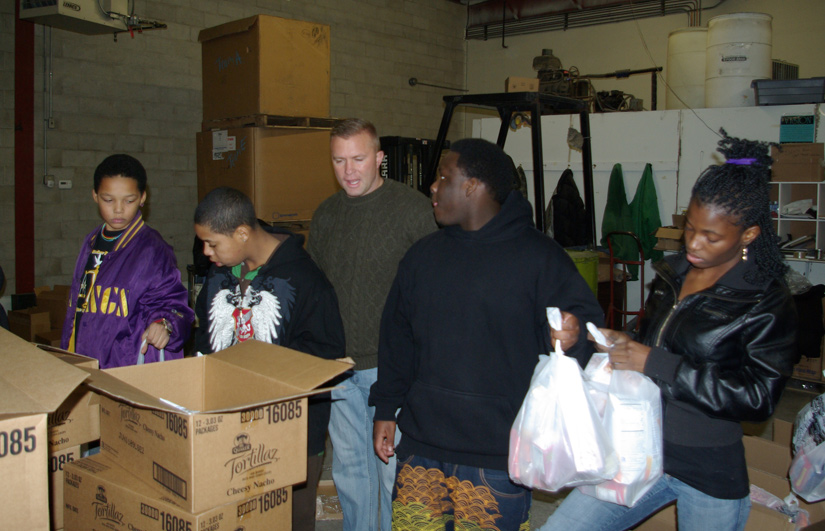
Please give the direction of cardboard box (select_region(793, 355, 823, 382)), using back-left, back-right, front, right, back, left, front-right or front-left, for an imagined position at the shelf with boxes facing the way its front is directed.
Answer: front

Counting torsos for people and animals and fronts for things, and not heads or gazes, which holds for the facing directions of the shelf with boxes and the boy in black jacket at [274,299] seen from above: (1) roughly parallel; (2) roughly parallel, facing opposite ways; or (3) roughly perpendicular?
roughly parallel

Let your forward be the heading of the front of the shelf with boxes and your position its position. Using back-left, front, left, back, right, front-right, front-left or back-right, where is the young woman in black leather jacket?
front

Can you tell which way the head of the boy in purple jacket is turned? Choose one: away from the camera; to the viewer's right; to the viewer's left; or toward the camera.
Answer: toward the camera

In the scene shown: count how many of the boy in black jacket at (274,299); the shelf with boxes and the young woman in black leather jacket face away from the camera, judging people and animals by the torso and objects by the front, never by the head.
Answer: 0

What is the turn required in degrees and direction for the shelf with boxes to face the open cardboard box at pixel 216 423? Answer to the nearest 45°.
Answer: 0° — it already faces it

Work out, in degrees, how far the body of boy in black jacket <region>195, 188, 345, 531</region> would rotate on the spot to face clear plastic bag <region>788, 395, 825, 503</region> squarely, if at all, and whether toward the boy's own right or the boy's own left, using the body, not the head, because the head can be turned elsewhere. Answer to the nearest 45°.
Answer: approximately 135° to the boy's own left

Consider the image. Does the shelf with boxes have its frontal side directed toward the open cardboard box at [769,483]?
yes

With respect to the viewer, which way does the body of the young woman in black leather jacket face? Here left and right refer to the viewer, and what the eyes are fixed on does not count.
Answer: facing the viewer and to the left of the viewer

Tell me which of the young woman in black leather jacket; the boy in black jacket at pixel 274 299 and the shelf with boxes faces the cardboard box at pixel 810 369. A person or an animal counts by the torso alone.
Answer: the shelf with boxes

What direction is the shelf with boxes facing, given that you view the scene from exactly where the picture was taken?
facing the viewer

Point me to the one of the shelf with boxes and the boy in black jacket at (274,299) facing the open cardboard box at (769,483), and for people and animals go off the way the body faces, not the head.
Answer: the shelf with boxes
